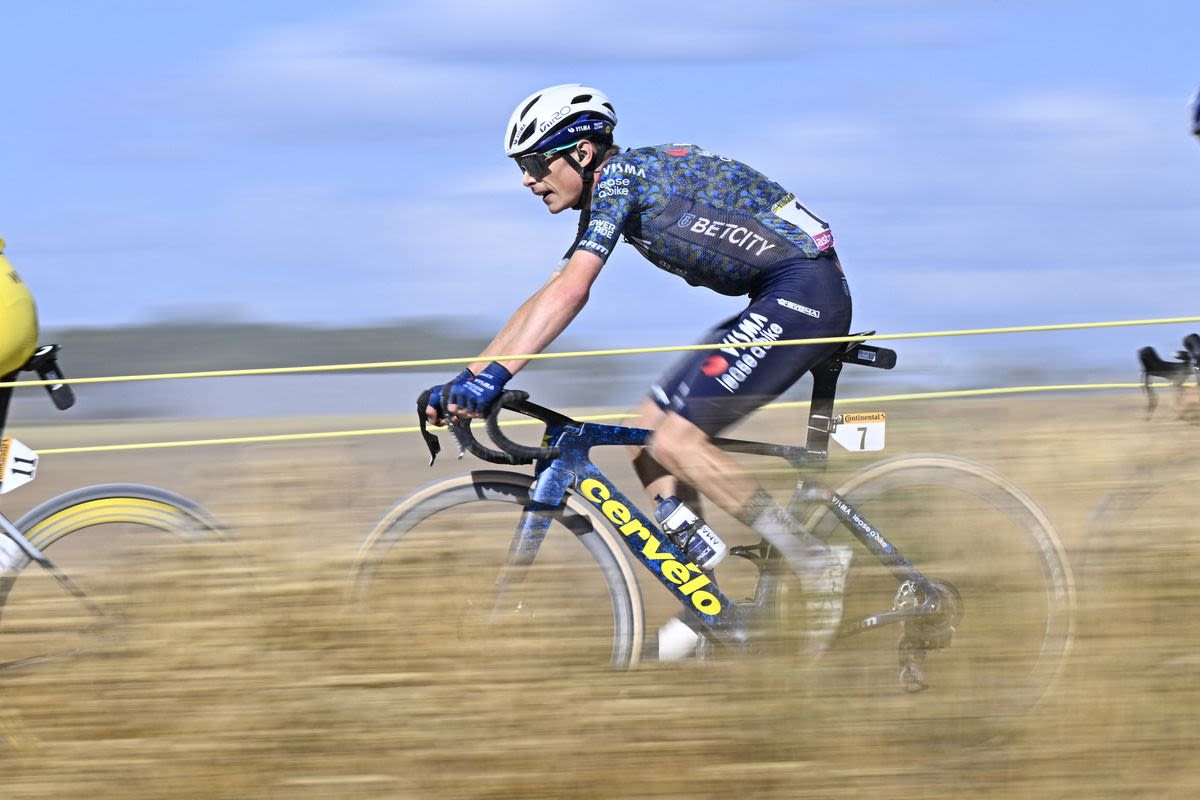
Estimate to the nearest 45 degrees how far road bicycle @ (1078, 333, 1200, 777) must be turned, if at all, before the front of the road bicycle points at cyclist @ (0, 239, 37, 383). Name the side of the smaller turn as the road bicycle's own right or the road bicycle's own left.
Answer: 0° — it already faces them

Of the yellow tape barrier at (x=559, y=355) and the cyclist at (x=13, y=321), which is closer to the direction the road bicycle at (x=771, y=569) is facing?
the cyclist

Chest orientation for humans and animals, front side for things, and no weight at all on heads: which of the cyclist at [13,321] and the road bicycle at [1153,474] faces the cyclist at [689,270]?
the road bicycle

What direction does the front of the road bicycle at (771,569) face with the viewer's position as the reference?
facing to the left of the viewer

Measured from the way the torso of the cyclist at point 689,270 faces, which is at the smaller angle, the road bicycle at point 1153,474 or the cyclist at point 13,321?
the cyclist

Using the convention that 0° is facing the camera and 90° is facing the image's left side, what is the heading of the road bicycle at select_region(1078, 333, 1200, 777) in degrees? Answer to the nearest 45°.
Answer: approximately 90°

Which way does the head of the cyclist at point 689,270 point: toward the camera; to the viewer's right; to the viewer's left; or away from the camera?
to the viewer's left

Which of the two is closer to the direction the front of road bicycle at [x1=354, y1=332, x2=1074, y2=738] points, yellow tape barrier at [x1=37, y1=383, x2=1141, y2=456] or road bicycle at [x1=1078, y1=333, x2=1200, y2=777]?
the yellow tape barrier

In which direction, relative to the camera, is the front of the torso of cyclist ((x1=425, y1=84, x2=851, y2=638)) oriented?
to the viewer's left

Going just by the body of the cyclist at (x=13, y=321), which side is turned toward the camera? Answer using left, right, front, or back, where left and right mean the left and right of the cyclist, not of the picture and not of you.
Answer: left

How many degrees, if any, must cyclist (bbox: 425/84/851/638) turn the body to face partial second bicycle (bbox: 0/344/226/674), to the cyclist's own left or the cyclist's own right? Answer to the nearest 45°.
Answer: approximately 45° to the cyclist's own left
